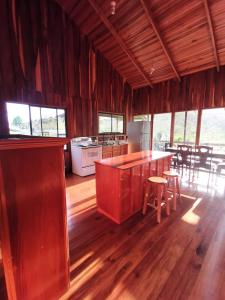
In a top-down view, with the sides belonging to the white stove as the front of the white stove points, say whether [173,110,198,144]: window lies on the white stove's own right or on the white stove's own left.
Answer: on the white stove's own left

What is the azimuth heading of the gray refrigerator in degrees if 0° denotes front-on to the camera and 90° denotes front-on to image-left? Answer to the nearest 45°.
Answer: approximately 315°

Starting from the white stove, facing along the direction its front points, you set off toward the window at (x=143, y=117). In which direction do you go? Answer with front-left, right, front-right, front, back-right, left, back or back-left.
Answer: left

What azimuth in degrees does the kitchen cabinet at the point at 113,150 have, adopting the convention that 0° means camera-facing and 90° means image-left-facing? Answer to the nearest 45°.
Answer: approximately 315°

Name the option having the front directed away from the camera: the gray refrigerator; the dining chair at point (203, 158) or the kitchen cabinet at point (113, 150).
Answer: the dining chair

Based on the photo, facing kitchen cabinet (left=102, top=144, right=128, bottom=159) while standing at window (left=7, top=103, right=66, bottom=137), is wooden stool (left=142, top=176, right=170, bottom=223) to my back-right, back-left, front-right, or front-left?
front-right

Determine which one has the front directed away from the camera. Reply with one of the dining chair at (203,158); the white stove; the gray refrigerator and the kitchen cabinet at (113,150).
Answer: the dining chair

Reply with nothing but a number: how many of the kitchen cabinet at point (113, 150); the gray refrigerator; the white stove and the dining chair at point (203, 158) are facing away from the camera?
1

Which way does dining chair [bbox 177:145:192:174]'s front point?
away from the camera

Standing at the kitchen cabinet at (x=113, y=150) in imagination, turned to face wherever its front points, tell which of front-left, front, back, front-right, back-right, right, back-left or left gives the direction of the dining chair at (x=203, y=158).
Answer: front

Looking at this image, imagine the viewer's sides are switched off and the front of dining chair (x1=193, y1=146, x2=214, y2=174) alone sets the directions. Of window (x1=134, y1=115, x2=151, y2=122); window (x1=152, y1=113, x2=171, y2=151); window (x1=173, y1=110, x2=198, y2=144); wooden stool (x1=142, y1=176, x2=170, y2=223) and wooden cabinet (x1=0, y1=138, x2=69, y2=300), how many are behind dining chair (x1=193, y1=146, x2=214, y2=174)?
2

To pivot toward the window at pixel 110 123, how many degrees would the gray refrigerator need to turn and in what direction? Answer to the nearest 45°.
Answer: approximately 135° to its right

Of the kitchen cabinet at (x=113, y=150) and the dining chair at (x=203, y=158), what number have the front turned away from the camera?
1

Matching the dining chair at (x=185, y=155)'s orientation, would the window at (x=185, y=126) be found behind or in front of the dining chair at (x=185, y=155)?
in front

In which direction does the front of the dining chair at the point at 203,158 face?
away from the camera

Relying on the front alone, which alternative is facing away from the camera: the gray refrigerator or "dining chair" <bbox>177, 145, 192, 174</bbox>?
the dining chair

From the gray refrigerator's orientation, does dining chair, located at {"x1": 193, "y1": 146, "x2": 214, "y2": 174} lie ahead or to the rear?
ahead

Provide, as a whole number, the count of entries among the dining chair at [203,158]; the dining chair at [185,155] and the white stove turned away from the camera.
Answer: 2

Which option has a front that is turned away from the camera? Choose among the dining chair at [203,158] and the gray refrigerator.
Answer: the dining chair

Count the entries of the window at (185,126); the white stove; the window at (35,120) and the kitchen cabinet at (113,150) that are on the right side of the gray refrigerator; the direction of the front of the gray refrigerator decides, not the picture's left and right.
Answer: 3
